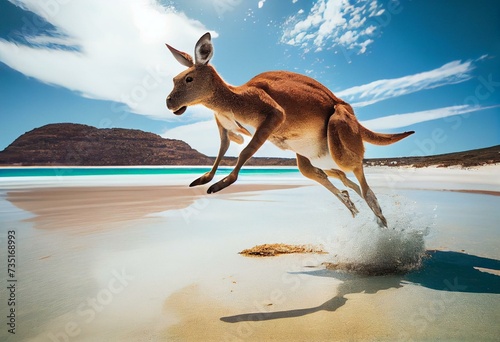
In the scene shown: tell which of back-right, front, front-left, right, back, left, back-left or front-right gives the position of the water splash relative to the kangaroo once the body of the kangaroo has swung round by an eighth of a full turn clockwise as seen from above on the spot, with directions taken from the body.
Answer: right

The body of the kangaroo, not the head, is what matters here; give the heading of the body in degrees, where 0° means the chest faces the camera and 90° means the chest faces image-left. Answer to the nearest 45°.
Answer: approximately 90°
